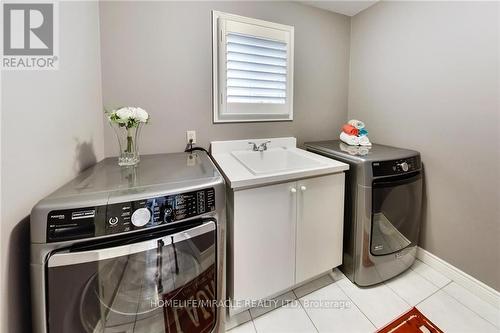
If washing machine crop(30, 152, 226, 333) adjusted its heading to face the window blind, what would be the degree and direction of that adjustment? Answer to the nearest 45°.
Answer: approximately 135° to its left

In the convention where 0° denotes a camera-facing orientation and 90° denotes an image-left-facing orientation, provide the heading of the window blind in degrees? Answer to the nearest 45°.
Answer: approximately 315°

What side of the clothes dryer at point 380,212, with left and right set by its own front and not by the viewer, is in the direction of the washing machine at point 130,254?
right

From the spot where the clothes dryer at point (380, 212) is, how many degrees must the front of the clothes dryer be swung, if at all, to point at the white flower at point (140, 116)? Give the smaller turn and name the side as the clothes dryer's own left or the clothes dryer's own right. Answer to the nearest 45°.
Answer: approximately 90° to the clothes dryer's own right

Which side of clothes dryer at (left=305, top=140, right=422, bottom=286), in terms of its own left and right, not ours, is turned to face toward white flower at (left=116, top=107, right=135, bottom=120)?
right

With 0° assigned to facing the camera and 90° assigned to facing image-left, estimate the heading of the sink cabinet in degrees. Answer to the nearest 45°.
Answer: approximately 315°
